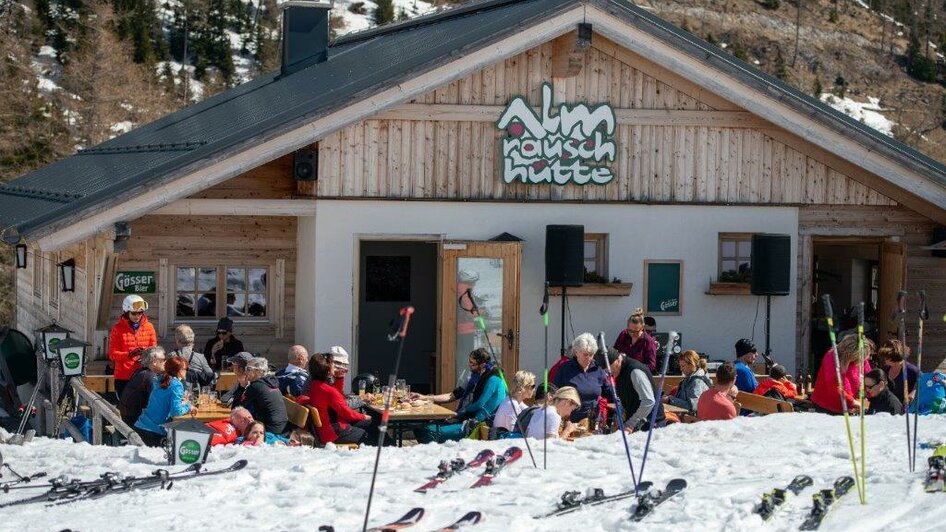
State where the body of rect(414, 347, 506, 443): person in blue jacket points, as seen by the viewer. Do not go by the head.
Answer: to the viewer's left

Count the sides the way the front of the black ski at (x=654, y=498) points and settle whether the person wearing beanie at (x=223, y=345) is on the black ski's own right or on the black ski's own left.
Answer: on the black ski's own left

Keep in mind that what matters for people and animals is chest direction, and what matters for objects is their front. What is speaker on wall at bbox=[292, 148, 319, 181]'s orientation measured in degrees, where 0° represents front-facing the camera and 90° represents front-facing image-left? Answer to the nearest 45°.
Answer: approximately 0°

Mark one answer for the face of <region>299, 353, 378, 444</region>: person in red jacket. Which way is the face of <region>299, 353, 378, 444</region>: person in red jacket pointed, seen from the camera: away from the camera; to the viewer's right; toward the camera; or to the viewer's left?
to the viewer's right

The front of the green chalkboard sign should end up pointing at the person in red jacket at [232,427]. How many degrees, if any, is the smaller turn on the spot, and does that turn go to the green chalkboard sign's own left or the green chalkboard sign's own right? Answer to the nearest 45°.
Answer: approximately 45° to the green chalkboard sign's own right

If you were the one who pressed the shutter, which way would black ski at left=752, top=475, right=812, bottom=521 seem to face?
facing away from the viewer and to the right of the viewer

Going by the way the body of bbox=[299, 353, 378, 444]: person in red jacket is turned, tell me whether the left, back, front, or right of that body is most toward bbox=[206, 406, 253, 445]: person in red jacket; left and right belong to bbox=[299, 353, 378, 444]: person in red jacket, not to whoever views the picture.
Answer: back

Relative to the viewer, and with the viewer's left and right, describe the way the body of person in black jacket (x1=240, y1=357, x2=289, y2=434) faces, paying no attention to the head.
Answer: facing to the left of the viewer

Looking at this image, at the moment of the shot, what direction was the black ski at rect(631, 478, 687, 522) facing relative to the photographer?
facing away from the viewer and to the right of the viewer

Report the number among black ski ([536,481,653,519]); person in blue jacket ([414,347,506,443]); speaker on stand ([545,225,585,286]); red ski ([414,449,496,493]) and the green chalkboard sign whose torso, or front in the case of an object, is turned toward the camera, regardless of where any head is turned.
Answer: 2

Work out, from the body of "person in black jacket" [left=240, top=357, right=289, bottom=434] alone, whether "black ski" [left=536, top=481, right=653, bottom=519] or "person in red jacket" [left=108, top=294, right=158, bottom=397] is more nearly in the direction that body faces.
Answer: the person in red jacket

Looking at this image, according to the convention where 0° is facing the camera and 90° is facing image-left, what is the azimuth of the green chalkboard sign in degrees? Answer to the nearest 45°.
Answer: approximately 0°

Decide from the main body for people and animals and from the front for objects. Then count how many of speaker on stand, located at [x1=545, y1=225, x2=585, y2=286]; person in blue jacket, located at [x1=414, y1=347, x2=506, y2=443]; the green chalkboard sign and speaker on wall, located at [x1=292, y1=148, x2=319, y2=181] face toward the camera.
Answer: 3

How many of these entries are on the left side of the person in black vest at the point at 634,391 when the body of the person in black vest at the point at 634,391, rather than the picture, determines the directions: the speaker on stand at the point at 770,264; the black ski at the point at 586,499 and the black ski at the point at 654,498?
2
